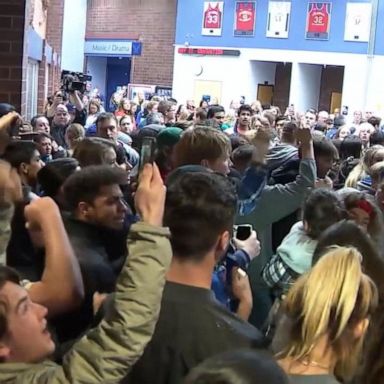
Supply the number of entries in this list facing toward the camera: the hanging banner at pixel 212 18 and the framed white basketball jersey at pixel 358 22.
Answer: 2

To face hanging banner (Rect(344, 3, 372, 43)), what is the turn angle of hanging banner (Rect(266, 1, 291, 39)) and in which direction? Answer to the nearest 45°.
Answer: approximately 45° to its left

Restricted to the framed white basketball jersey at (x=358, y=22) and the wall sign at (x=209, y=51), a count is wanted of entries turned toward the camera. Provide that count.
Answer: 2

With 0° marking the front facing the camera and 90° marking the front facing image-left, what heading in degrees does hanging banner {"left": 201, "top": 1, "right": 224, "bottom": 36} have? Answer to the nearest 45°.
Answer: approximately 0°

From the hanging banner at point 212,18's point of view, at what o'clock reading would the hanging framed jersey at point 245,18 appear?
the hanging framed jersey at point 245,18 is roughly at 10 o'clock from the hanging banner at point 212,18.

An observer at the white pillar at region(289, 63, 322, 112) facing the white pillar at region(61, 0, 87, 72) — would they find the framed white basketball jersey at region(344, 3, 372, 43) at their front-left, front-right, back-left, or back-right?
back-left

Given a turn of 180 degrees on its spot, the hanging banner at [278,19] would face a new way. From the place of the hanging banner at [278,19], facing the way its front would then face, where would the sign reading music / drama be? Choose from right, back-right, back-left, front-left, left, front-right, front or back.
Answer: front-left

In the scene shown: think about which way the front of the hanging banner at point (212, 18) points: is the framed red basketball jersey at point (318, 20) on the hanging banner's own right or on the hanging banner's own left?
on the hanging banner's own left
